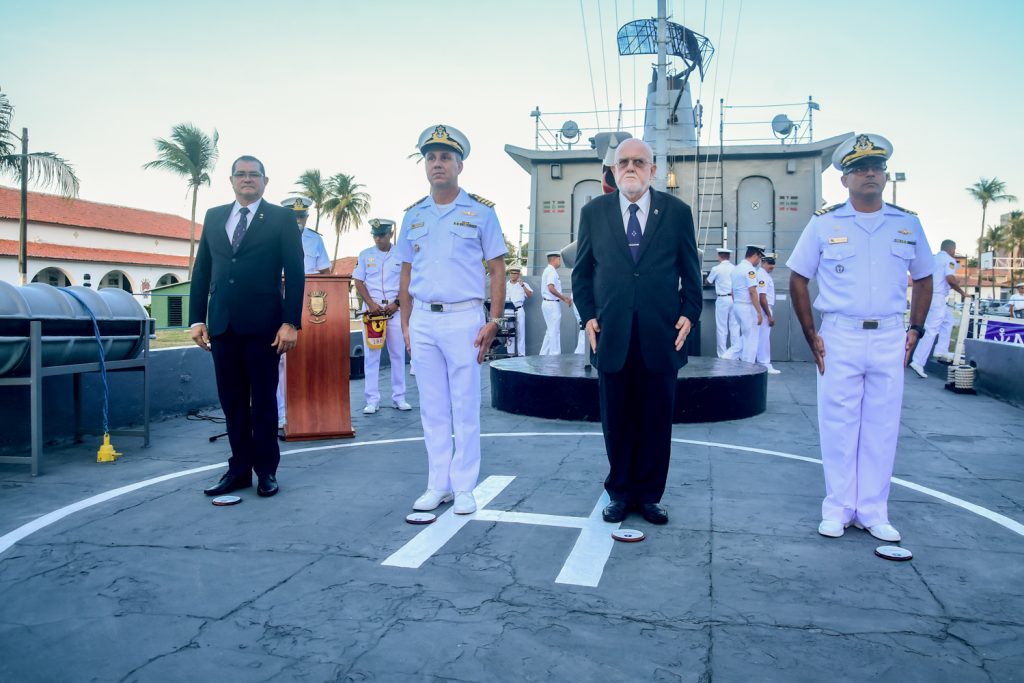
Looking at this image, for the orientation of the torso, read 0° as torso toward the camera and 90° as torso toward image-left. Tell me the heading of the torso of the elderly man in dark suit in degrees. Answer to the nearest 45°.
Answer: approximately 0°

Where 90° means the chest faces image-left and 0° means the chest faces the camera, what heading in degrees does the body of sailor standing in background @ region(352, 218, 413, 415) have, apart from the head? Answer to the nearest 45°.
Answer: approximately 0°

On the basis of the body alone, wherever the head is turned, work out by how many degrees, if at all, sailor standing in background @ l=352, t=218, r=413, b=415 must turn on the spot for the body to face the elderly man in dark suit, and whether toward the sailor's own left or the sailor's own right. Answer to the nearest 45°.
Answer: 0° — they already face them

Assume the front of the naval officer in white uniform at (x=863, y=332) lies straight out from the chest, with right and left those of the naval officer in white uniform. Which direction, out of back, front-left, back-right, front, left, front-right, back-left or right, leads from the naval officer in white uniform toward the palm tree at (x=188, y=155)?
back-right

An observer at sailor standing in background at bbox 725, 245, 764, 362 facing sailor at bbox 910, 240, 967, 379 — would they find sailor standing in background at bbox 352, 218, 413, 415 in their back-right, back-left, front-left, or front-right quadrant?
back-right

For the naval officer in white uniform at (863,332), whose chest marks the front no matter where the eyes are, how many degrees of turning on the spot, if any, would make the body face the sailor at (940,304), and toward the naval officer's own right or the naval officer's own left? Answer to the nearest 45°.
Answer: approximately 180°

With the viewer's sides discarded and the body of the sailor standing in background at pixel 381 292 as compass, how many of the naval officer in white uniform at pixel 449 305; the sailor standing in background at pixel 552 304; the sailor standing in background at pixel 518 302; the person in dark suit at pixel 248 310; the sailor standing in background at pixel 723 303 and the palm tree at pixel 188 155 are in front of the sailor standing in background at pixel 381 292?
2

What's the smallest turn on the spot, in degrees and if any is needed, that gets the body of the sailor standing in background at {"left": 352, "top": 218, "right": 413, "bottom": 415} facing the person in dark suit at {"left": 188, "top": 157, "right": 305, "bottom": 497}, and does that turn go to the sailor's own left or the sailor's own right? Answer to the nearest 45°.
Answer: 0° — they already face them
